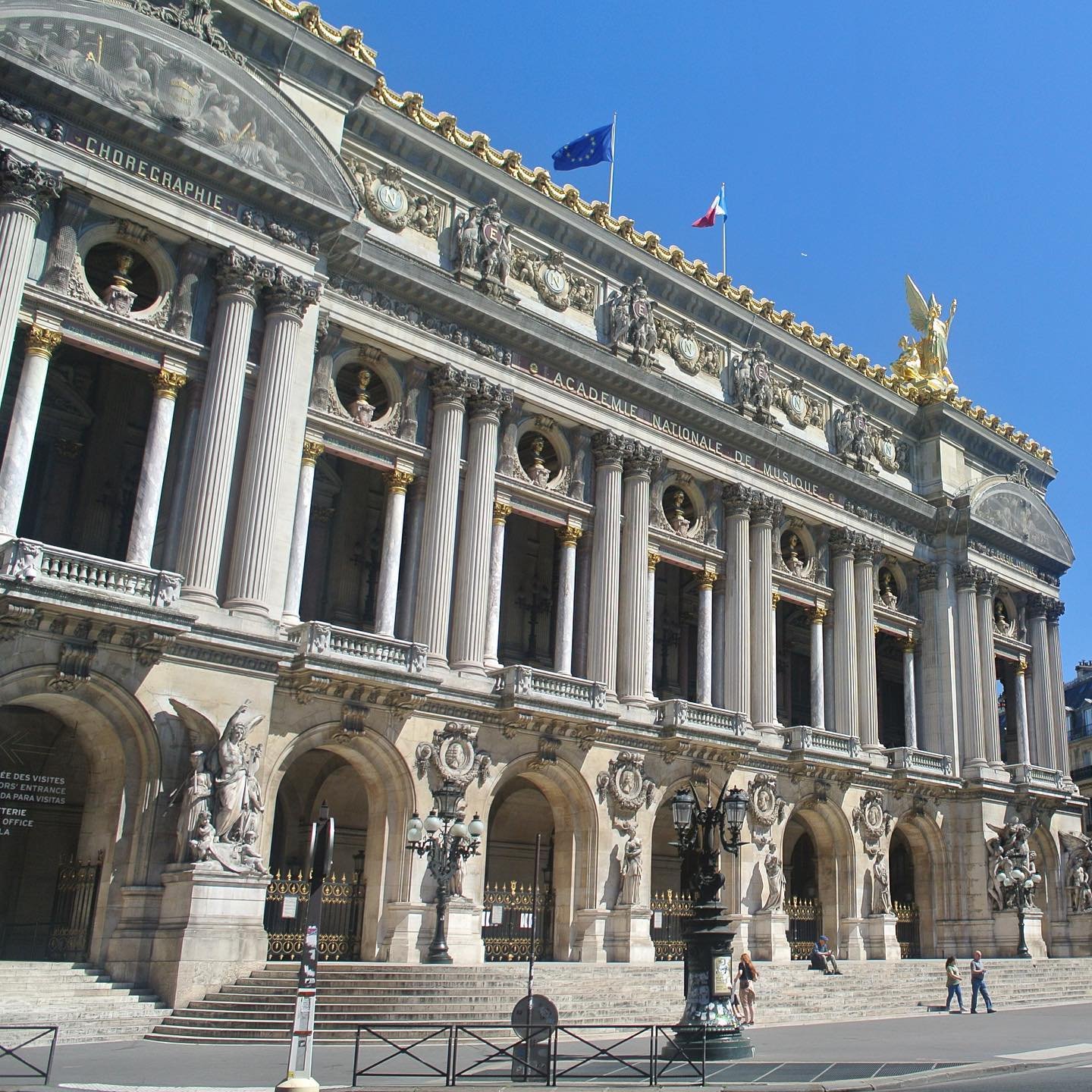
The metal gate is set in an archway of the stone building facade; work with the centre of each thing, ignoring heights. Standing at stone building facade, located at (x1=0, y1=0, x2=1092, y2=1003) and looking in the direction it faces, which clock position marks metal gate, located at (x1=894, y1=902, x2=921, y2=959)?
The metal gate is roughly at 9 o'clock from the stone building facade.

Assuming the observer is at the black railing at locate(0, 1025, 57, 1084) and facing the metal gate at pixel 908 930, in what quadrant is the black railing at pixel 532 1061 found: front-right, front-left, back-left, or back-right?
front-right

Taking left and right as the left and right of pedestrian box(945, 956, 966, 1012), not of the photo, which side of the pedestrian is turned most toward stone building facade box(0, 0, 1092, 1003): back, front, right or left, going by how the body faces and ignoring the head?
back

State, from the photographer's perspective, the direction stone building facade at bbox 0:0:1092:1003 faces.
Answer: facing the viewer and to the right of the viewer

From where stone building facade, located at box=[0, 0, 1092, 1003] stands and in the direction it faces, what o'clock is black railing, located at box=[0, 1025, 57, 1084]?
The black railing is roughly at 2 o'clock from the stone building facade.

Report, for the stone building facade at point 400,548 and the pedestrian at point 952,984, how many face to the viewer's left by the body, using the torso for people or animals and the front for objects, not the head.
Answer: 0

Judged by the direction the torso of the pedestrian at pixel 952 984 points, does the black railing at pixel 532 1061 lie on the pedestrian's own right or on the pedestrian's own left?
on the pedestrian's own right
